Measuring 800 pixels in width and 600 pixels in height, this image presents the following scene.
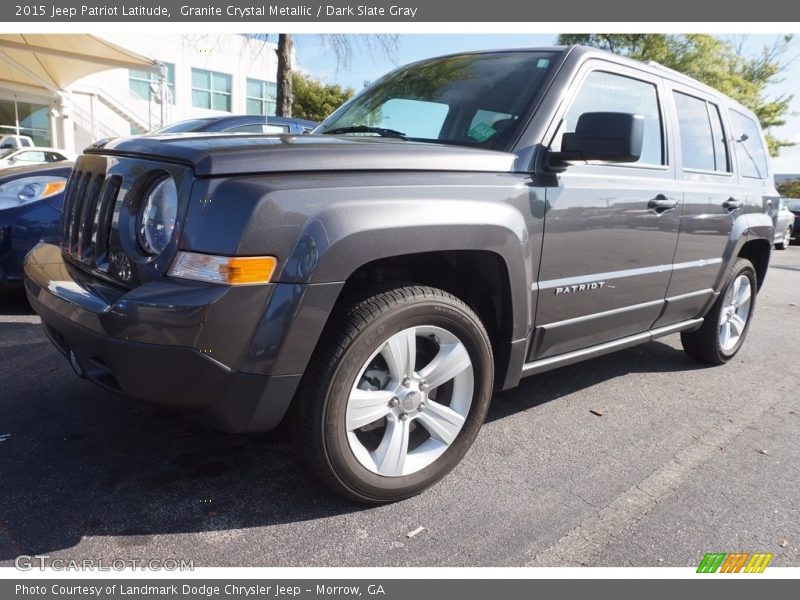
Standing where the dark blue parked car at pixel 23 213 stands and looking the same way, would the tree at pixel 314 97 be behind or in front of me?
behind

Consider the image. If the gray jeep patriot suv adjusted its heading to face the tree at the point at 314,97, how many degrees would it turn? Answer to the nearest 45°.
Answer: approximately 135° to its right

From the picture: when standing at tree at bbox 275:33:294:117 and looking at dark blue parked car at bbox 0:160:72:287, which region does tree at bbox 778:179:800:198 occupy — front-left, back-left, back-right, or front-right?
back-left

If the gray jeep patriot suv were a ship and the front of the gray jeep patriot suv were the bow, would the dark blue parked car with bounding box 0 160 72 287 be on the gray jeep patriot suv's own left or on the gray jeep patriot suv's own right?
on the gray jeep patriot suv's own right

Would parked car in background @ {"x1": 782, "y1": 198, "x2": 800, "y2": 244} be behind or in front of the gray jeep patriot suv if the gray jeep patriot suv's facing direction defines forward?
behind

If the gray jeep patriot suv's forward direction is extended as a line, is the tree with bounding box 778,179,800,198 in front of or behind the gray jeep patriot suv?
behind

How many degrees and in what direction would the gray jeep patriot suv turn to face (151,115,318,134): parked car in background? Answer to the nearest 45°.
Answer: approximately 135° to its right
